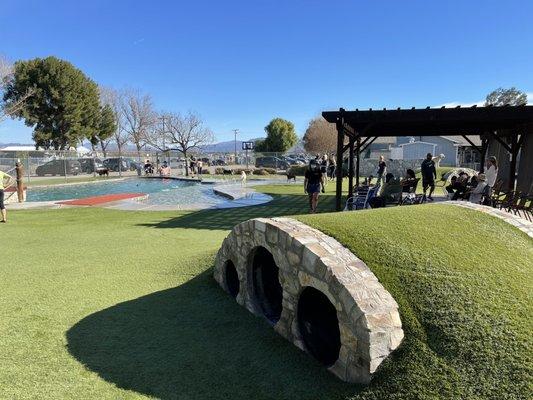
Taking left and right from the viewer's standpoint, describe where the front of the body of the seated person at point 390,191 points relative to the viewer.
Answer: facing to the left of the viewer

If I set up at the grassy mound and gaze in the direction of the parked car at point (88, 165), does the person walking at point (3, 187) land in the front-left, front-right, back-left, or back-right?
front-left

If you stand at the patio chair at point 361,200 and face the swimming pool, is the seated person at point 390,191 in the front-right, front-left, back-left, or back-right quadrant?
back-right

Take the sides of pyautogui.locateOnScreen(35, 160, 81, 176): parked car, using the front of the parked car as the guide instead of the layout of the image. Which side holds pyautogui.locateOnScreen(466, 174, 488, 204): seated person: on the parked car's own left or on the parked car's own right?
on the parked car's own left

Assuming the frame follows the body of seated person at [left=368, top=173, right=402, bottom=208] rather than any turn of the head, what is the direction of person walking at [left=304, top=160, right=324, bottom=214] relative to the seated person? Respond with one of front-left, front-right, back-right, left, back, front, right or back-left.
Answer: front

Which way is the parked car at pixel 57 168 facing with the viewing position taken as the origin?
facing to the left of the viewer

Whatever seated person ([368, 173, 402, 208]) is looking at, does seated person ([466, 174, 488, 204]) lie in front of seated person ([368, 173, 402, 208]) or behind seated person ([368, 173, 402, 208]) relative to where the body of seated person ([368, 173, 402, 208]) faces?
behind

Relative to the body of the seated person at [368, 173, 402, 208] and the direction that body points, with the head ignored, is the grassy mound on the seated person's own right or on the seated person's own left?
on the seated person's own left

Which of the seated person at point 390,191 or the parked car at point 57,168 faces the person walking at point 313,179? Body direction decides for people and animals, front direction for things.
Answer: the seated person
